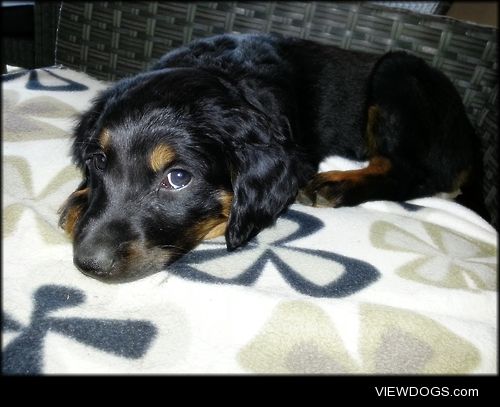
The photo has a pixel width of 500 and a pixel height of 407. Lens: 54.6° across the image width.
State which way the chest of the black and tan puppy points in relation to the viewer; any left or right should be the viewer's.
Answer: facing the viewer and to the left of the viewer
